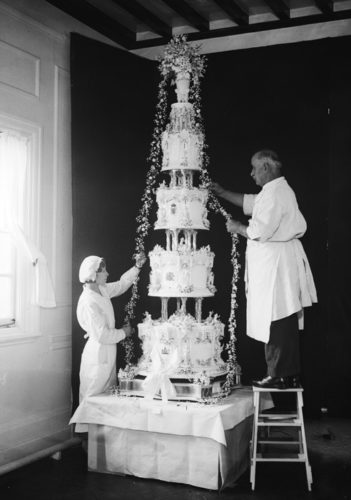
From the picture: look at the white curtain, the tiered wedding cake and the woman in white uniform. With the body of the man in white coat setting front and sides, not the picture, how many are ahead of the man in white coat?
3

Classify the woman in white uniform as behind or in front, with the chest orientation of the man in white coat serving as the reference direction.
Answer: in front

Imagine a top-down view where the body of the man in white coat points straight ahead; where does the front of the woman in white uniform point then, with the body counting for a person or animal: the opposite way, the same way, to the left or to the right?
the opposite way

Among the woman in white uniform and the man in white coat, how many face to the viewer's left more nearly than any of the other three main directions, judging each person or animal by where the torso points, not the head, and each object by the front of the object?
1

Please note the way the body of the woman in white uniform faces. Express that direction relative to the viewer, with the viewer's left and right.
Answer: facing to the right of the viewer

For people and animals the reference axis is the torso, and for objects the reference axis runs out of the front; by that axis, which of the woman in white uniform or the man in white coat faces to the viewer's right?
the woman in white uniform

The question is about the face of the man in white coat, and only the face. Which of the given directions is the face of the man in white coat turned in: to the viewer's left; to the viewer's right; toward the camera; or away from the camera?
to the viewer's left

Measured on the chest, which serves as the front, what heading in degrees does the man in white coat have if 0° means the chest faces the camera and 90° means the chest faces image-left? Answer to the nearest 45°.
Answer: approximately 90°

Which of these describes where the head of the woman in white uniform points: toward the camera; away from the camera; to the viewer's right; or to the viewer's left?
to the viewer's right

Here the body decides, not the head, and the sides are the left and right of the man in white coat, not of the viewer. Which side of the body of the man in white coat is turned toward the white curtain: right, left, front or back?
front

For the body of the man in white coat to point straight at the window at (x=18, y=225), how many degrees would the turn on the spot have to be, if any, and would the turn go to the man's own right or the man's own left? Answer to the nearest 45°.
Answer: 0° — they already face it

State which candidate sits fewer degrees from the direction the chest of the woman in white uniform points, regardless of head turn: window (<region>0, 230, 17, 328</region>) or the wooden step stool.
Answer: the wooden step stool
